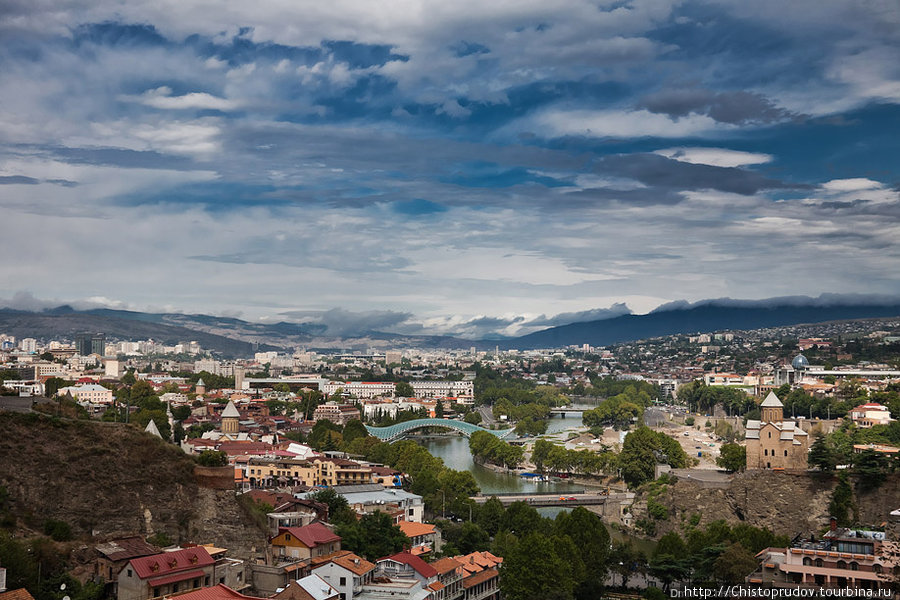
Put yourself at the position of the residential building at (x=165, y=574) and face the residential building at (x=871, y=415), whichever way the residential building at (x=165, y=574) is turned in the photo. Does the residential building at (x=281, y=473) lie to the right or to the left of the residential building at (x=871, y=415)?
left

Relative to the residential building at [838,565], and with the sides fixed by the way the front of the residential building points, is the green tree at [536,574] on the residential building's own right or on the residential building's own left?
on the residential building's own right

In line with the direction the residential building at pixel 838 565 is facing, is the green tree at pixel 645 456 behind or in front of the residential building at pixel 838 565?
behind

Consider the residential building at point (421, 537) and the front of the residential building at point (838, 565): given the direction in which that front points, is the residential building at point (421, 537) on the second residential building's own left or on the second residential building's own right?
on the second residential building's own right

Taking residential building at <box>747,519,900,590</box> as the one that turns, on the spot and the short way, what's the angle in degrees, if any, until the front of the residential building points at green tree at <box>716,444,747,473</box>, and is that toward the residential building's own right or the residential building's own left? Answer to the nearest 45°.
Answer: approximately 180°

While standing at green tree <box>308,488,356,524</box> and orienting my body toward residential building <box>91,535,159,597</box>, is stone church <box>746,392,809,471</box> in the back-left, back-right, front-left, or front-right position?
back-left

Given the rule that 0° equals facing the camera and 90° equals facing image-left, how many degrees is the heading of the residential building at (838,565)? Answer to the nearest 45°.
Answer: approximately 0°

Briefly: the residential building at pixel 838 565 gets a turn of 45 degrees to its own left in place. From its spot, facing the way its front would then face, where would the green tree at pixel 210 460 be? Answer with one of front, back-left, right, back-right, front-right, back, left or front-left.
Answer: back-right

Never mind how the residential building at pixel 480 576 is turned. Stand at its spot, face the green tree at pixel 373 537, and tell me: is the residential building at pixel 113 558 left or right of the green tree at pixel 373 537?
left

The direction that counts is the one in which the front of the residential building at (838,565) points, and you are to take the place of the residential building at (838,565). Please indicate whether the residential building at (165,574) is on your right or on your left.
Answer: on your right

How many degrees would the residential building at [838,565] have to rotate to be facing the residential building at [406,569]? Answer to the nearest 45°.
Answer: approximately 90° to its right

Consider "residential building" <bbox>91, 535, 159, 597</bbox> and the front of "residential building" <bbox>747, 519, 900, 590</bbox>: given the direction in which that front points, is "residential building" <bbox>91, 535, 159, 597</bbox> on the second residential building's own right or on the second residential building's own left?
on the second residential building's own right

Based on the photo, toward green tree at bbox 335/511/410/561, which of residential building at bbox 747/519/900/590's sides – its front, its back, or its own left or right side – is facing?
right

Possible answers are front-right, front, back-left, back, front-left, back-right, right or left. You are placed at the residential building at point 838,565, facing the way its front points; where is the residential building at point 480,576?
right

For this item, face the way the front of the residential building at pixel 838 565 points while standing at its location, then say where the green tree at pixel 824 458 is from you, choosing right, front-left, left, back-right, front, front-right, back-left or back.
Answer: back
